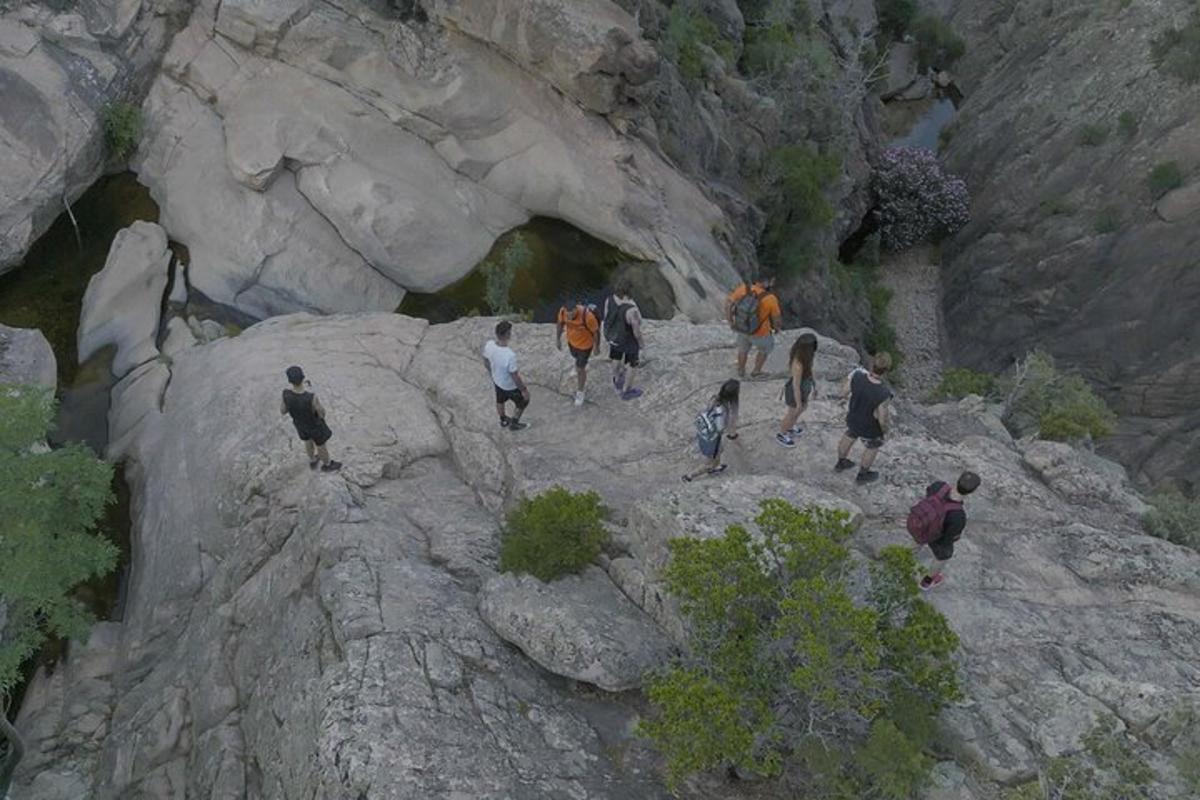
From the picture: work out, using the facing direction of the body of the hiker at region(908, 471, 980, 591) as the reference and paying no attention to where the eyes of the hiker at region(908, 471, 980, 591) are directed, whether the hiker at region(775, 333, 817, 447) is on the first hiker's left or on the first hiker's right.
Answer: on the first hiker's left

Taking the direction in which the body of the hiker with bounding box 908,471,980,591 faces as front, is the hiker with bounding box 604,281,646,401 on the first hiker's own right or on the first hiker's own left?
on the first hiker's own left

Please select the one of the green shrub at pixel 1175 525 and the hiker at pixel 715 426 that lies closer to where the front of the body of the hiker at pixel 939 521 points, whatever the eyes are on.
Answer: the green shrub

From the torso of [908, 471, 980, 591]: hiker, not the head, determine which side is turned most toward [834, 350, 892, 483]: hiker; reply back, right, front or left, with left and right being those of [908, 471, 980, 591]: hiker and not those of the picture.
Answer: left

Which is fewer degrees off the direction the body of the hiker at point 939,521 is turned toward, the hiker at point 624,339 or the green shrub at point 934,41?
the green shrub

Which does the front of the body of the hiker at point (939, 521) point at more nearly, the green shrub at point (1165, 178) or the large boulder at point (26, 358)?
the green shrub

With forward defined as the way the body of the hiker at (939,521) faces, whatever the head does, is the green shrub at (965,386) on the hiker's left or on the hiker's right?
on the hiker's left

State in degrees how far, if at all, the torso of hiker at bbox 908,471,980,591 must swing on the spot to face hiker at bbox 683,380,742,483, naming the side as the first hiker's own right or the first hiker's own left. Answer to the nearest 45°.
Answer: approximately 135° to the first hiker's own left

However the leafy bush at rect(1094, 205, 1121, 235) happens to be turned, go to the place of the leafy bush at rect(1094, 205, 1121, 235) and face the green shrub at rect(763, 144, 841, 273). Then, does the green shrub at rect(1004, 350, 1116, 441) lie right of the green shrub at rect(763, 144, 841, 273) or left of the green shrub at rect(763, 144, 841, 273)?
left

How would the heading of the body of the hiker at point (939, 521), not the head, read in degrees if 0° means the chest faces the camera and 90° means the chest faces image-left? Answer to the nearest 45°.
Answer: approximately 225°
